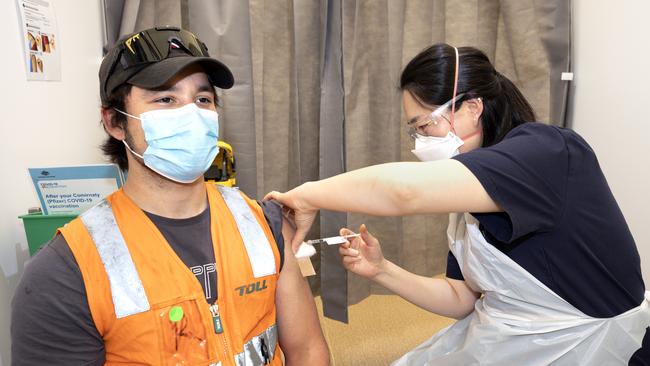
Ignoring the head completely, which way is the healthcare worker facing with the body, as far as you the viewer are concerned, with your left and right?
facing to the left of the viewer

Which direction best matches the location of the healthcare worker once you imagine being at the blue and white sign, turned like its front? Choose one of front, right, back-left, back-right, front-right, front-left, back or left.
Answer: front-left

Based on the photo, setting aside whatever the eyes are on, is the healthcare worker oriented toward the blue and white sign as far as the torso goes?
yes

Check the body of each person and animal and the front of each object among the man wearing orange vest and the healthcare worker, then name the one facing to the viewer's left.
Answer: the healthcare worker

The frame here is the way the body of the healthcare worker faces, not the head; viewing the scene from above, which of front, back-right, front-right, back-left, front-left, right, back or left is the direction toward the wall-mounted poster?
front

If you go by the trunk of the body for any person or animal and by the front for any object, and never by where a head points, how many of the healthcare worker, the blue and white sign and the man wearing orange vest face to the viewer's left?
1

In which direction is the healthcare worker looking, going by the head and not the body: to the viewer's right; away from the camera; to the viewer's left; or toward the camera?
to the viewer's left

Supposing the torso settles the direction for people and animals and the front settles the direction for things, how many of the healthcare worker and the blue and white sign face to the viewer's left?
1

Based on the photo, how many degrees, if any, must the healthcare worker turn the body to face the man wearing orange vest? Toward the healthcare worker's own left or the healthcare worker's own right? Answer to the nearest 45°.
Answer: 0° — they already face them

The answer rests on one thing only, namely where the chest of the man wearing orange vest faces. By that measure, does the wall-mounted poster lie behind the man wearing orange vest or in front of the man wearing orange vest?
behind

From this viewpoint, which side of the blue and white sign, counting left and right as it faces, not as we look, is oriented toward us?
front
